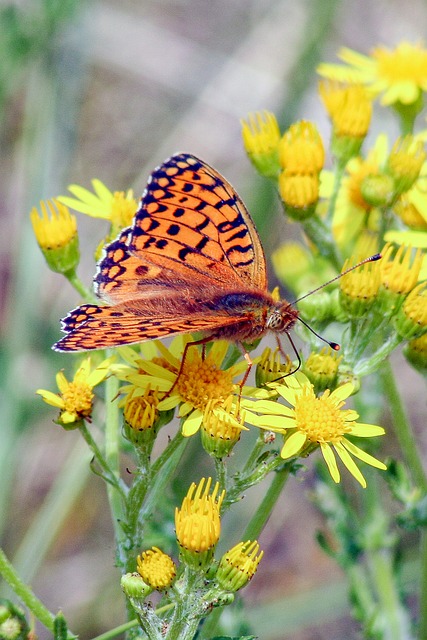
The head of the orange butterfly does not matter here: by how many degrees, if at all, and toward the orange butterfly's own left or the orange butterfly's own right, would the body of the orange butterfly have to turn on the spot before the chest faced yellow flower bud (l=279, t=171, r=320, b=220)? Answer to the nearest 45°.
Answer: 0° — it already faces it

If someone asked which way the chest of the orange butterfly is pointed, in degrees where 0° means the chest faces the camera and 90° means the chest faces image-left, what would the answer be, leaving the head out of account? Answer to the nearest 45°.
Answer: approximately 270°

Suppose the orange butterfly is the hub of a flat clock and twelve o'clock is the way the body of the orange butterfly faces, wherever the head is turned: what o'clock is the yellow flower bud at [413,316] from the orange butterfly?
The yellow flower bud is roughly at 1 o'clock from the orange butterfly.

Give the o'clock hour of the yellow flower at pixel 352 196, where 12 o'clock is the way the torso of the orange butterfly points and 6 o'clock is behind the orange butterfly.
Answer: The yellow flower is roughly at 11 o'clock from the orange butterfly.

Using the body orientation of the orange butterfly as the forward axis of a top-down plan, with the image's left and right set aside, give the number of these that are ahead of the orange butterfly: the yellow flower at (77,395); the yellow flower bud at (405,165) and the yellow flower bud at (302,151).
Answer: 2
